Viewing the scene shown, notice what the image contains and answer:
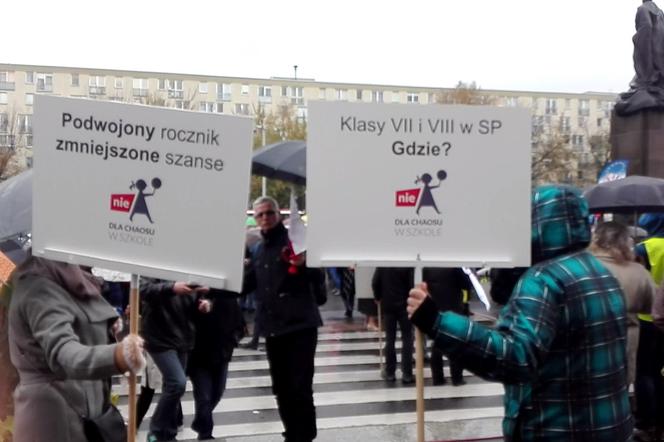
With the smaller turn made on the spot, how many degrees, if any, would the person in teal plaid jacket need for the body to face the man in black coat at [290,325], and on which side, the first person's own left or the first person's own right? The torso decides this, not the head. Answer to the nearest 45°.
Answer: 0° — they already face them

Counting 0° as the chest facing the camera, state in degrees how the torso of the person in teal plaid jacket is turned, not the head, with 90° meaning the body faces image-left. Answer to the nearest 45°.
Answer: approximately 135°

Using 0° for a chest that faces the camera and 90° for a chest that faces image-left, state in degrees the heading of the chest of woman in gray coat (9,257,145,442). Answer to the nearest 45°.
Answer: approximately 270°

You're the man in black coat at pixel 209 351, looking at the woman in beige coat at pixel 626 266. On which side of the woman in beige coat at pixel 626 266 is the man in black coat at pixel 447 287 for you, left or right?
left

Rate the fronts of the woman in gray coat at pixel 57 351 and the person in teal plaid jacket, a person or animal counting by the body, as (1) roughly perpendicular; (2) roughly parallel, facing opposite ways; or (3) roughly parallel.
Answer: roughly perpendicular

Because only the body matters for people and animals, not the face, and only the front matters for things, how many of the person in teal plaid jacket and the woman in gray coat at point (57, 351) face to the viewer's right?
1
